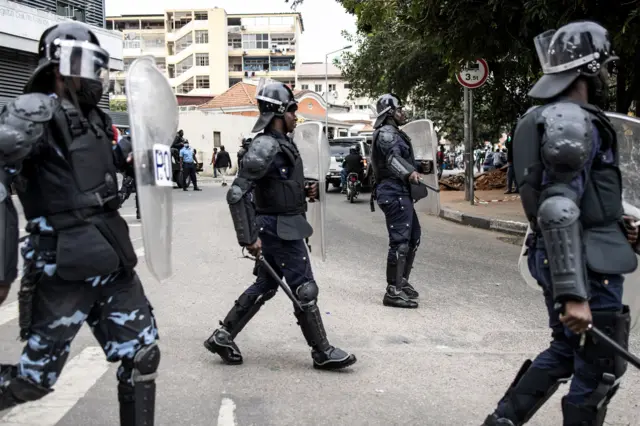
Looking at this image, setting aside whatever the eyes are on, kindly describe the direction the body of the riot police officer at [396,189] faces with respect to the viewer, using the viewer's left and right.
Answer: facing to the right of the viewer

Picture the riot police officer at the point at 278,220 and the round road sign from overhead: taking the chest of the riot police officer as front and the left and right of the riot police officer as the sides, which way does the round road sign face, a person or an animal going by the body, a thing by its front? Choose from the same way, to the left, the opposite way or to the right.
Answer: to the right

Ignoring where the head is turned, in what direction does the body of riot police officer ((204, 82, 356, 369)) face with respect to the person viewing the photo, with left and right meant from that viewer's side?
facing to the right of the viewer

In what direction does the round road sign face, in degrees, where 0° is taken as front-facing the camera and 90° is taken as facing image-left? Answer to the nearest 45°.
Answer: approximately 0°

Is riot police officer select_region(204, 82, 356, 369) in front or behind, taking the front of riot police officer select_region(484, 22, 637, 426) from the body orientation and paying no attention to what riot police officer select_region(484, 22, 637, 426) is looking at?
behind

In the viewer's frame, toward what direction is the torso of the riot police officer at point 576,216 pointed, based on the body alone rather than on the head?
to the viewer's right

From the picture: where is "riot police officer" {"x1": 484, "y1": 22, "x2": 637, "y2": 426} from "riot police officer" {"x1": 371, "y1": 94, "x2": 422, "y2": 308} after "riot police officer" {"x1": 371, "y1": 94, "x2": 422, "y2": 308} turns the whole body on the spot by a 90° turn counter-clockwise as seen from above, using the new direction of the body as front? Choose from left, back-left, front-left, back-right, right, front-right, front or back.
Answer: back
